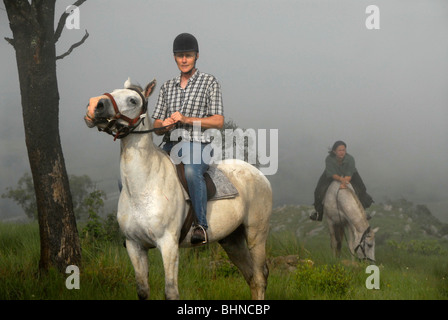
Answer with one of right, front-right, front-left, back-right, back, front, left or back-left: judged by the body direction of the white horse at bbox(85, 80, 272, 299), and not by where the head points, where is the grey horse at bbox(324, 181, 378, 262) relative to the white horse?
back

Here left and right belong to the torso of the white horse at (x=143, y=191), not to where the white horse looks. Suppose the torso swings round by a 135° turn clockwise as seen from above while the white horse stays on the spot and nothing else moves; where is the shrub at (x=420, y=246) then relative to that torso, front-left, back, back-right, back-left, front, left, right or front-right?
front-right

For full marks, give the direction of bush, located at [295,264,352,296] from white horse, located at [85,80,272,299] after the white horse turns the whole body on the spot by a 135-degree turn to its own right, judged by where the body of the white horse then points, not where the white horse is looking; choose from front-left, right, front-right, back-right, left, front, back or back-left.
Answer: front-right

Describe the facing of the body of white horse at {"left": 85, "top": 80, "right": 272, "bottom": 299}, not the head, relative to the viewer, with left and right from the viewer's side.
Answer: facing the viewer and to the left of the viewer
